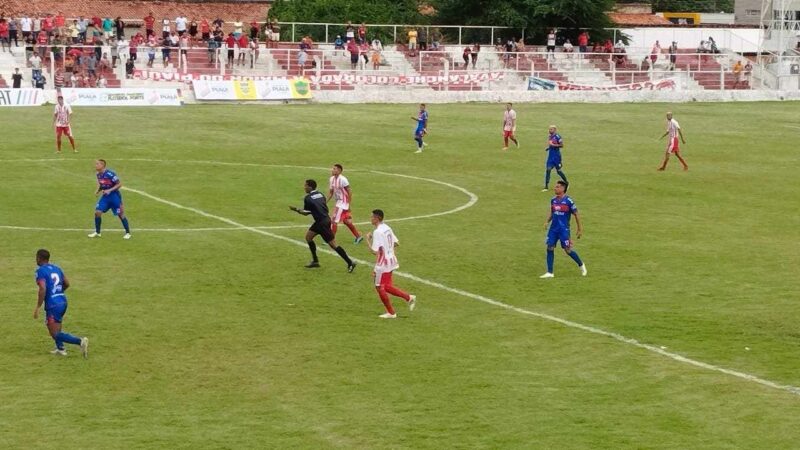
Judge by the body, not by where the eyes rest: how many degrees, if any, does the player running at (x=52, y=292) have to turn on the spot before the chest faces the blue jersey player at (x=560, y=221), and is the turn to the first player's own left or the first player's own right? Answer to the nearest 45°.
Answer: approximately 90° to the first player's own right

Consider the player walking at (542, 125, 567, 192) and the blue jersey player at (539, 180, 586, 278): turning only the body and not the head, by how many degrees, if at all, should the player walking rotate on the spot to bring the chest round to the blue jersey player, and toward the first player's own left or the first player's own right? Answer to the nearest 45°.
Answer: approximately 45° to the first player's own left

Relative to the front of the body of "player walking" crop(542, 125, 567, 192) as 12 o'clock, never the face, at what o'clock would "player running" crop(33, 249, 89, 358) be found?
"player running" crop(33, 249, 89, 358) is roughly at 11 o'clock from "player walking" crop(542, 125, 567, 192).

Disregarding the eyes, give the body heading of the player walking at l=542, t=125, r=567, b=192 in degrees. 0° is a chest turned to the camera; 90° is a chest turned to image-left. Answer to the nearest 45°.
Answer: approximately 45°
